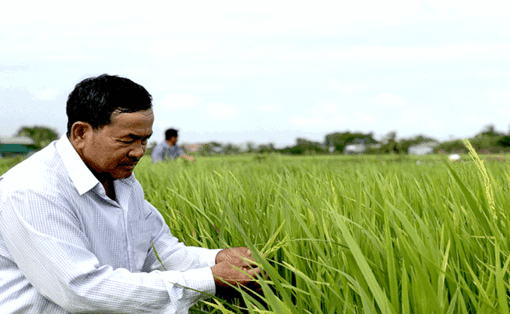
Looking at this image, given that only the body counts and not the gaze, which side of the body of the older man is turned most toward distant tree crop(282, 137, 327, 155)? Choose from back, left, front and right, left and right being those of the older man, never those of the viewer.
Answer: left

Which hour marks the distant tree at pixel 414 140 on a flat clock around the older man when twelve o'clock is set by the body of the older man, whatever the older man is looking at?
The distant tree is roughly at 9 o'clock from the older man.

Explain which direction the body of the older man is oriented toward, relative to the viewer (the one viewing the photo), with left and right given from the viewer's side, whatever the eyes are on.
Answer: facing the viewer and to the right of the viewer

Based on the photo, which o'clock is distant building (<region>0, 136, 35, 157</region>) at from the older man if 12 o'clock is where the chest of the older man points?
The distant building is roughly at 7 o'clock from the older man.

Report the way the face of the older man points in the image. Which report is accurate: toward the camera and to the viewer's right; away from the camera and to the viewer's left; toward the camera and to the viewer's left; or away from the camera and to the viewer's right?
toward the camera and to the viewer's right

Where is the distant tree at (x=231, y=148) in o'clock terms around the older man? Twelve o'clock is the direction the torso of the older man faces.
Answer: The distant tree is roughly at 8 o'clock from the older man.

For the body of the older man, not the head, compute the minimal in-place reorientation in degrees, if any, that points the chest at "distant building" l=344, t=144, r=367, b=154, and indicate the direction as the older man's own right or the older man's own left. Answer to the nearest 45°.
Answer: approximately 90° to the older man's own left
